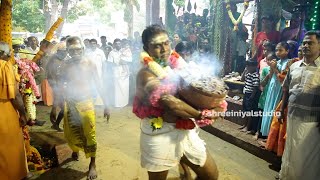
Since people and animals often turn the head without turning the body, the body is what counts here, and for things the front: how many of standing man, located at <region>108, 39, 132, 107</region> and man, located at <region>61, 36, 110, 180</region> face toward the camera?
2

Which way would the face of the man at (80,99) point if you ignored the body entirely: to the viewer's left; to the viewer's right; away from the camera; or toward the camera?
toward the camera

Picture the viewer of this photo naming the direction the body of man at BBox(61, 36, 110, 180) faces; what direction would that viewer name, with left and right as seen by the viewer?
facing the viewer

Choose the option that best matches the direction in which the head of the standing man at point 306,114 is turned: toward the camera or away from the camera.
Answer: toward the camera

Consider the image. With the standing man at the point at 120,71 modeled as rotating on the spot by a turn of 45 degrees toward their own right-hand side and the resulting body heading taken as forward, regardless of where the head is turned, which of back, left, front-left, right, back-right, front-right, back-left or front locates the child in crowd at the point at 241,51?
back-left

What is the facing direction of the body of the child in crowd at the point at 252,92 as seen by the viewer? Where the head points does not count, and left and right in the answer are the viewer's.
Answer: facing the viewer and to the left of the viewer

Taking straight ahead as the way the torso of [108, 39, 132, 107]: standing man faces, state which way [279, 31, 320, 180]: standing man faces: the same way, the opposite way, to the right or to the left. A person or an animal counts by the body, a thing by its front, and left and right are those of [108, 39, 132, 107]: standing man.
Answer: the same way

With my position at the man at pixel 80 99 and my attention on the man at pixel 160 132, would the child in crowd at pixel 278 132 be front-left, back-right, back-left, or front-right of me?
front-left
